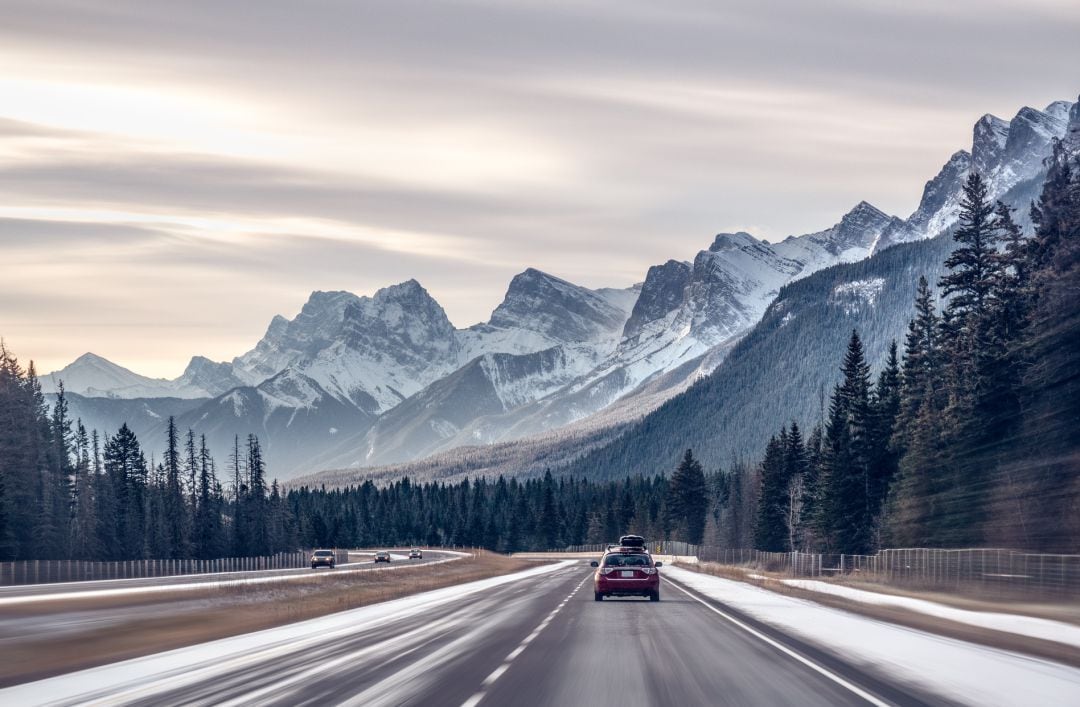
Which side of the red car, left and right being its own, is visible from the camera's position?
back
